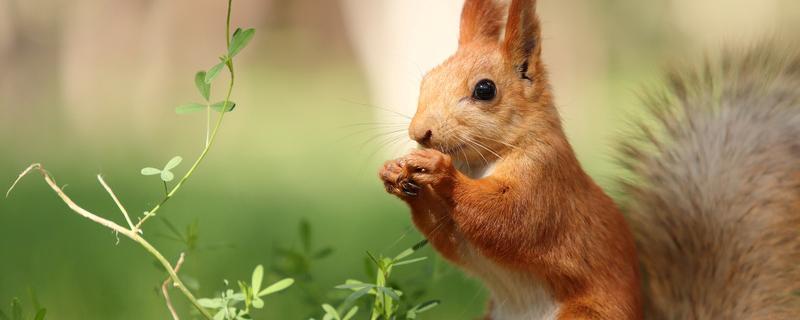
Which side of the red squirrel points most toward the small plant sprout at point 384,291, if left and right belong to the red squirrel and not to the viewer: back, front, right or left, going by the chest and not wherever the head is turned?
front

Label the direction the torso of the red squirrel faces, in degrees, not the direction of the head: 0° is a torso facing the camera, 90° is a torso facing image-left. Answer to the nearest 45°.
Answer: approximately 90°

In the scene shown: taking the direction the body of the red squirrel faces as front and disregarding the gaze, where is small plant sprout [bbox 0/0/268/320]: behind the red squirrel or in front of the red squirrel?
in front
